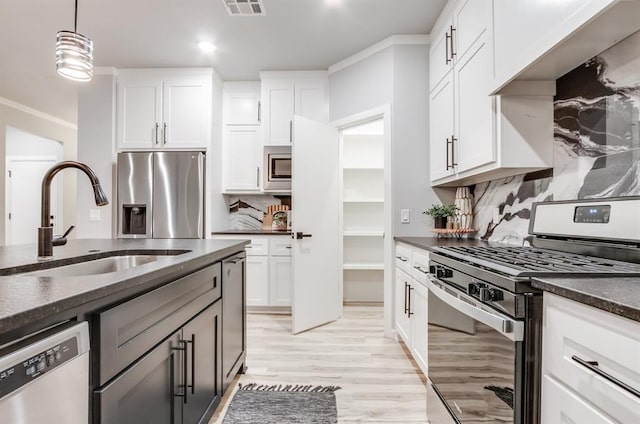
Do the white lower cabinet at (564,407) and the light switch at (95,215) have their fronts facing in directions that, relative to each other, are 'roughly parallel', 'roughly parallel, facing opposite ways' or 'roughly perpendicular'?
roughly perpendicular

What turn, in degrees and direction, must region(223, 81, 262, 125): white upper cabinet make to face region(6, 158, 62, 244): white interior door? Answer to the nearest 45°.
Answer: approximately 135° to its right

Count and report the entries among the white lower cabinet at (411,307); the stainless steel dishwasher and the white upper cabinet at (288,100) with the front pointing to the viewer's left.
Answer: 1

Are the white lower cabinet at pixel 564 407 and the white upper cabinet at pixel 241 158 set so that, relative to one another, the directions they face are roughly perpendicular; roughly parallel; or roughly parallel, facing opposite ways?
roughly perpendicular

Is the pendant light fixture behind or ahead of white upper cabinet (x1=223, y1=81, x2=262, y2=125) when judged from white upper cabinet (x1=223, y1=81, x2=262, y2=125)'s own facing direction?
ahead

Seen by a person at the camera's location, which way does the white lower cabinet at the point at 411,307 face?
facing to the left of the viewer

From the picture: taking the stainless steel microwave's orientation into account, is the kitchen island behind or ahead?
ahead

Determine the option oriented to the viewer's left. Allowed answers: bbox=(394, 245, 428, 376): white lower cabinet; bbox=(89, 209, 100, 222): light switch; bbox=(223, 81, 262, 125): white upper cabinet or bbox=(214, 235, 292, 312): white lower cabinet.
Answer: bbox=(394, 245, 428, 376): white lower cabinet

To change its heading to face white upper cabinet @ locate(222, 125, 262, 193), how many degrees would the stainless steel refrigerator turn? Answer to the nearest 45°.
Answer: approximately 90° to its left
